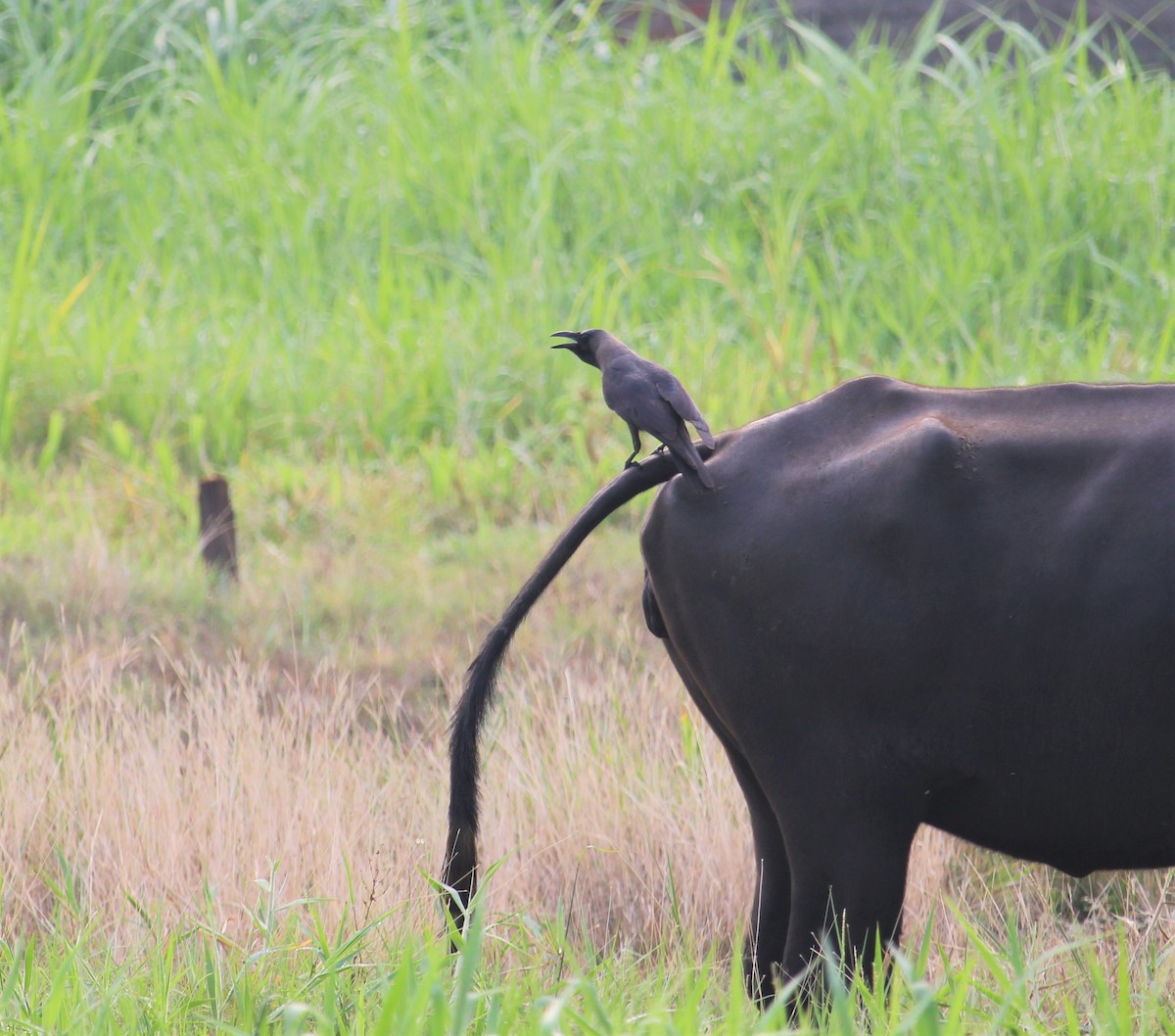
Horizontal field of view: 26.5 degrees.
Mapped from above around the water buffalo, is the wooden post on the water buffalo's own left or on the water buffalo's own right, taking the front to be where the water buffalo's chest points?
on the water buffalo's own left

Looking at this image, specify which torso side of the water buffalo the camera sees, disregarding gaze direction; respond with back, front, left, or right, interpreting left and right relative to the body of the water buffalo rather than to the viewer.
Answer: right
